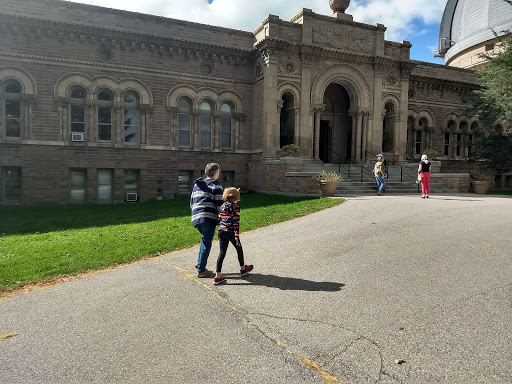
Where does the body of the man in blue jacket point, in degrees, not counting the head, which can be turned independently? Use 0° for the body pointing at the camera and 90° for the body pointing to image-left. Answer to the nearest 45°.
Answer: approximately 225°

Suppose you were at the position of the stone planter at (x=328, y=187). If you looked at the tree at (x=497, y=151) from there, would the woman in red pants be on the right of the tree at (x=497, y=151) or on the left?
right

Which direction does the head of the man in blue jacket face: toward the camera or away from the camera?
away from the camera

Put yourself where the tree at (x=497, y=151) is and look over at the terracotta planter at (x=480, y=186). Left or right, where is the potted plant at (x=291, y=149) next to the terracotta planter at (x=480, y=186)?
right

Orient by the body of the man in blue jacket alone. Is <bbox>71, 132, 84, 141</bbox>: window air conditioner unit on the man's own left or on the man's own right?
on the man's own left

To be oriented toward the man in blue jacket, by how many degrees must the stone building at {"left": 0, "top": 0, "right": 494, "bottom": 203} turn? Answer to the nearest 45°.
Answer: approximately 45° to its right

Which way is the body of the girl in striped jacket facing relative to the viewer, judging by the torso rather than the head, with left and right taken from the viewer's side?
facing away from the viewer and to the right of the viewer
